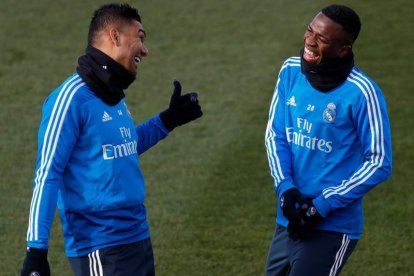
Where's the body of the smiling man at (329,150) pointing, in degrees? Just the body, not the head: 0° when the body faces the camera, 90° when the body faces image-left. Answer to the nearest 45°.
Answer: approximately 45°

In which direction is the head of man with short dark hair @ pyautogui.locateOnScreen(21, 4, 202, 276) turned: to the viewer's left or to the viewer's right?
to the viewer's right

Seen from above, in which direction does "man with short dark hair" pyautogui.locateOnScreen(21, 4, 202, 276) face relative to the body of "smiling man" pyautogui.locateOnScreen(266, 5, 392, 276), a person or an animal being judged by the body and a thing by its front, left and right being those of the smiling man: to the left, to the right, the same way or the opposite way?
to the left

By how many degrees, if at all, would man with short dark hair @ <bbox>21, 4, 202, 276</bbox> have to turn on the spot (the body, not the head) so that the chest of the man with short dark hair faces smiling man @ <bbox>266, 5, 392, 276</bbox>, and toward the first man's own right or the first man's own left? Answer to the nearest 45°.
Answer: approximately 45° to the first man's own left

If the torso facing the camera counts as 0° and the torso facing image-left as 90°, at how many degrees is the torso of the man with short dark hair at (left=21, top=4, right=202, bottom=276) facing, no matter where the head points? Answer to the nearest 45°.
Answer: approximately 315°
